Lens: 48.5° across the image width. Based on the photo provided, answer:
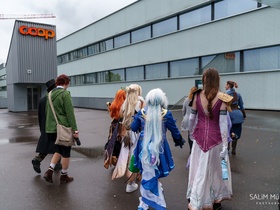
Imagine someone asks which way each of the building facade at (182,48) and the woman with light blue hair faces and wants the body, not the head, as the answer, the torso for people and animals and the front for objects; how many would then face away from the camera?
1

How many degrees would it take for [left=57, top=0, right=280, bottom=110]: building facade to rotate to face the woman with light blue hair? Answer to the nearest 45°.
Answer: approximately 45° to its left

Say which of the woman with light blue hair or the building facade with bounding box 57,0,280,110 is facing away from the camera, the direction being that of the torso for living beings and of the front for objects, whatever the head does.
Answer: the woman with light blue hair

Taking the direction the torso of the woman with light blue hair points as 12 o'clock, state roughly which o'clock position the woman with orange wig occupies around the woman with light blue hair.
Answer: The woman with orange wig is roughly at 11 o'clock from the woman with light blue hair.

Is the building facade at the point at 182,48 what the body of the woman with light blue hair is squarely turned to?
yes

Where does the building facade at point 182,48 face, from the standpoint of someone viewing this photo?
facing the viewer and to the left of the viewer

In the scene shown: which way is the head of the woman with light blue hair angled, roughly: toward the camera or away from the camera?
away from the camera

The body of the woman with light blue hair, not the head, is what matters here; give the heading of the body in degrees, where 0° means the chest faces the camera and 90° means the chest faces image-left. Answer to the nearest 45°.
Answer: approximately 180°
